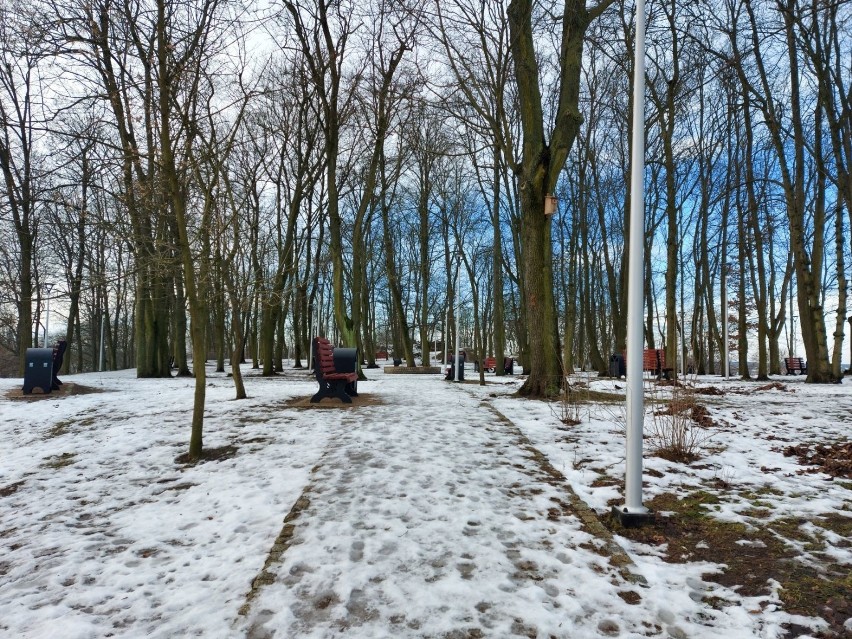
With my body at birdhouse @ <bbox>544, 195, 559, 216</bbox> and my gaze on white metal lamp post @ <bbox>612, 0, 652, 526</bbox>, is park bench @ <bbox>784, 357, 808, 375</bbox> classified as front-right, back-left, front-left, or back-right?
back-left

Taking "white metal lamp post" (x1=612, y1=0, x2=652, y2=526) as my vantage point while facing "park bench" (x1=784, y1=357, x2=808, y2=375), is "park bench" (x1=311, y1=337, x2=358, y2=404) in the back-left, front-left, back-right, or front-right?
front-left

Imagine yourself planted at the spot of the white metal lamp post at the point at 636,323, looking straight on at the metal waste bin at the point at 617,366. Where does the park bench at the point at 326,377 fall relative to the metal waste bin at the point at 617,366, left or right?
left

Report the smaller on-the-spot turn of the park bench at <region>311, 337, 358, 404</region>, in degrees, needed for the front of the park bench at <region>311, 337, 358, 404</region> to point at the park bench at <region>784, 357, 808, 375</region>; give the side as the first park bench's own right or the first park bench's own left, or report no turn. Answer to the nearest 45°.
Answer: approximately 45° to the first park bench's own left

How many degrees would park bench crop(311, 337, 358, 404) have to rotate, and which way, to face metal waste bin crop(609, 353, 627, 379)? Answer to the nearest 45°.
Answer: approximately 45° to its left

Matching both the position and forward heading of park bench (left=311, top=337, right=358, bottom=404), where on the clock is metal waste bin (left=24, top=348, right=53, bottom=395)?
The metal waste bin is roughly at 7 o'clock from the park bench.

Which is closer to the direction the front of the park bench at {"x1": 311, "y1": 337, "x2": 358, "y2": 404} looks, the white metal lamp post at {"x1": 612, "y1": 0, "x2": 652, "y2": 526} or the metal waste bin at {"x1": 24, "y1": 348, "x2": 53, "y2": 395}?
the white metal lamp post

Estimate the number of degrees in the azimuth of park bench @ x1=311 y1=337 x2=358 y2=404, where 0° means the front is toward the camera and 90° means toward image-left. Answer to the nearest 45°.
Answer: approximately 270°

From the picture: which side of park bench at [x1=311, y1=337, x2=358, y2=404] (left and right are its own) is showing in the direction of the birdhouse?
front

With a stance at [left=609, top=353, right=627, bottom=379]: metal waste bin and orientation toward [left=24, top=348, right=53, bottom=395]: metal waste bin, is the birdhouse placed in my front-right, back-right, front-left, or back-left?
front-left
